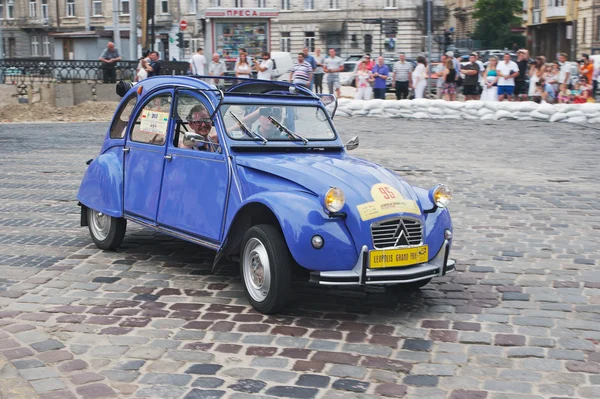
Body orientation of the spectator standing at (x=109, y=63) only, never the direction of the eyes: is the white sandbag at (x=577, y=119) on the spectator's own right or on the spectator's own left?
on the spectator's own left

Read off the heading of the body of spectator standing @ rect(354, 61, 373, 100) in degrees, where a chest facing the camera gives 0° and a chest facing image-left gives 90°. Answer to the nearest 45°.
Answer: approximately 0°

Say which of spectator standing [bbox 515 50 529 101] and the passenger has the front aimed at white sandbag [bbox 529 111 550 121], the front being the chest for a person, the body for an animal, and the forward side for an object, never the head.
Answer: the spectator standing

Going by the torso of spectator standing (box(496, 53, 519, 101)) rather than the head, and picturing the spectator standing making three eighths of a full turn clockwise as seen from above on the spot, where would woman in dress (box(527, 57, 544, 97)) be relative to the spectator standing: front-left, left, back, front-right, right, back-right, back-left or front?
right

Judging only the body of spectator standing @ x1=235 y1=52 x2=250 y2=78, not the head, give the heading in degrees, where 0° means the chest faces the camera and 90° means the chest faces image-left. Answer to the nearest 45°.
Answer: approximately 0°

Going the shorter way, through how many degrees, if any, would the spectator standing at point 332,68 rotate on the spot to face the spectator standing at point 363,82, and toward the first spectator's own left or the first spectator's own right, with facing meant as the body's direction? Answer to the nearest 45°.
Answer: approximately 45° to the first spectator's own left

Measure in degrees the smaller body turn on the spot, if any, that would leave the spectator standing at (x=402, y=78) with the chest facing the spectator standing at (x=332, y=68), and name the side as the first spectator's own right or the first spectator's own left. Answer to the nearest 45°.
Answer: approximately 90° to the first spectator's own right

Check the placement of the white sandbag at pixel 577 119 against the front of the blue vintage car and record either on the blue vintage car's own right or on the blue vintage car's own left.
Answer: on the blue vintage car's own left

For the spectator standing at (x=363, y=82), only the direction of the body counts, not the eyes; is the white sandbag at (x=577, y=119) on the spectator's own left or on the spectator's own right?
on the spectator's own left

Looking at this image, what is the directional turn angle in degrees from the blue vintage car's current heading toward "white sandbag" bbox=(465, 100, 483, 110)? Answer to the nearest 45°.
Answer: approximately 135° to its left

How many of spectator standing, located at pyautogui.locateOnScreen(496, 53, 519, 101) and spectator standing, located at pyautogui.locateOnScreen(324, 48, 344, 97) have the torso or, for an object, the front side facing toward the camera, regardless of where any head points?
2

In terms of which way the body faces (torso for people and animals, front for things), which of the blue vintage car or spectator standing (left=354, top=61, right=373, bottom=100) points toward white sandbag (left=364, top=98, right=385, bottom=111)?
the spectator standing

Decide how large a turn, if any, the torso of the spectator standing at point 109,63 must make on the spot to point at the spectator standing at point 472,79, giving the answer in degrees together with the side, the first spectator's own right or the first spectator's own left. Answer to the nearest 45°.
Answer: approximately 45° to the first spectator's own left
